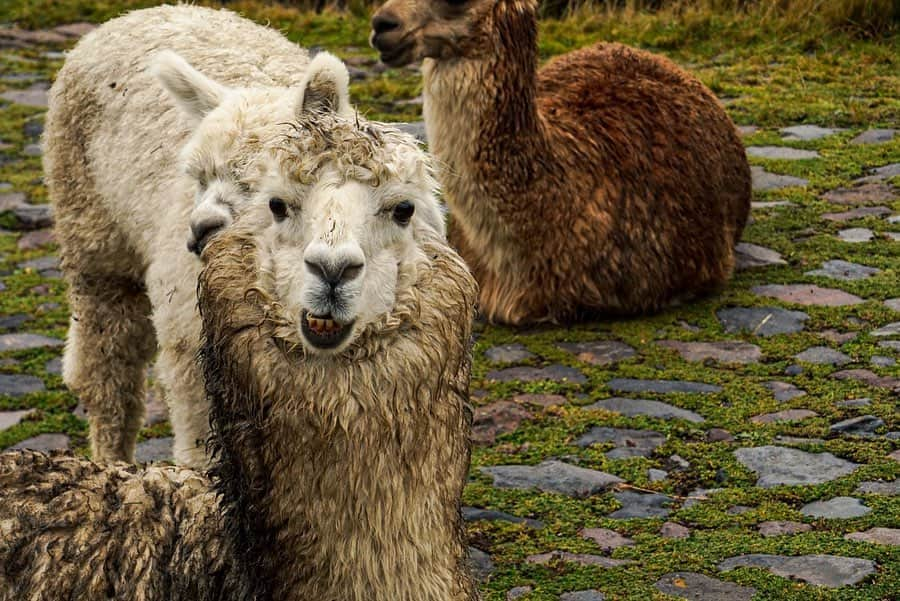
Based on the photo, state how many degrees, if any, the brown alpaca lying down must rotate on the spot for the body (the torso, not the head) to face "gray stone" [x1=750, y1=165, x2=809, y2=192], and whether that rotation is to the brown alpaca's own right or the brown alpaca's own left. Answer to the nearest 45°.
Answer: approximately 180°

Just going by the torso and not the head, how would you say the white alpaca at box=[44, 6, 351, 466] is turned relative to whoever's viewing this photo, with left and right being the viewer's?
facing the viewer and to the right of the viewer

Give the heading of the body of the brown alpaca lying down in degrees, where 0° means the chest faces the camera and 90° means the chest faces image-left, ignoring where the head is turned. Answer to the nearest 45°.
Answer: approximately 45°

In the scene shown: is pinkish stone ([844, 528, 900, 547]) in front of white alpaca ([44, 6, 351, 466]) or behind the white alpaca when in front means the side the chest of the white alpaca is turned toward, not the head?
in front

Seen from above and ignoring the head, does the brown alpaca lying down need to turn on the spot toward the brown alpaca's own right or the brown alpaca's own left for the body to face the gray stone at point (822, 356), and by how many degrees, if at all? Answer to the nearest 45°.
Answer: approximately 90° to the brown alpaca's own left

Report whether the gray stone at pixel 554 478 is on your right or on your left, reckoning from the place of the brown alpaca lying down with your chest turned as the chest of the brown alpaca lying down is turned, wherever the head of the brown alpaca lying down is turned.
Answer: on your left

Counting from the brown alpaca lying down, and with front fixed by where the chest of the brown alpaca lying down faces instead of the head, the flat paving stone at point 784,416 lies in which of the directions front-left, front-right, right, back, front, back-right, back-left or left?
left

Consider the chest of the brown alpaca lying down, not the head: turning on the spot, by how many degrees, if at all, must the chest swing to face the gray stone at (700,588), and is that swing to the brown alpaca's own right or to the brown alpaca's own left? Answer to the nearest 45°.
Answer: approximately 45° to the brown alpaca's own left

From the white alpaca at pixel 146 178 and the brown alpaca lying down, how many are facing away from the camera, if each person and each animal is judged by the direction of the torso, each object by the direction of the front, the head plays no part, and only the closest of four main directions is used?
0

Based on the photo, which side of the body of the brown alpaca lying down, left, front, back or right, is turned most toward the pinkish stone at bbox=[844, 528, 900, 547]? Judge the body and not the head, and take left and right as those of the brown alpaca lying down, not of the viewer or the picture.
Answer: left

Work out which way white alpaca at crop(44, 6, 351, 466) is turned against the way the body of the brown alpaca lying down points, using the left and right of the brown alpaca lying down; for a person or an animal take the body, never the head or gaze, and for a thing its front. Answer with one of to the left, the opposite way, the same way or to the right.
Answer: to the left

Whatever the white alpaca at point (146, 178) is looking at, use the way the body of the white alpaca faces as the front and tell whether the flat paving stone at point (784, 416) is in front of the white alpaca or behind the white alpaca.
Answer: in front

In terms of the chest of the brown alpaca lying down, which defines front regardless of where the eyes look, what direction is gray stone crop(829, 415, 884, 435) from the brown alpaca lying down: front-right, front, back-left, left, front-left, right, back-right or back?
left

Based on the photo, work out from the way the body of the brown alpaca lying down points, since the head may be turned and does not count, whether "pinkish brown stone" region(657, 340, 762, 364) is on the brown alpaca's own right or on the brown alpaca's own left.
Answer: on the brown alpaca's own left
